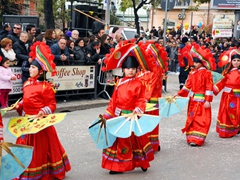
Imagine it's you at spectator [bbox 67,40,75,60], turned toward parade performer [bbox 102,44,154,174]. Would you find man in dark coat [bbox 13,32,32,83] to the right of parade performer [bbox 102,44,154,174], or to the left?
right

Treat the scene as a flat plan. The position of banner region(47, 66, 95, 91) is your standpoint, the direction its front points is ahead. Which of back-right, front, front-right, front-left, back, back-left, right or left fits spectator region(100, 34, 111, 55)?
back-left

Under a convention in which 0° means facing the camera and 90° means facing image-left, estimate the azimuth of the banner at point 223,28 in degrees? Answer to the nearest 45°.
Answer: approximately 0°

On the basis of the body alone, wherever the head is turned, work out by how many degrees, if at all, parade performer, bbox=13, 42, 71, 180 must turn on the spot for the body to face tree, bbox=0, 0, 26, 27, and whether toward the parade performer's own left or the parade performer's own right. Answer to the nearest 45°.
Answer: approximately 135° to the parade performer's own right

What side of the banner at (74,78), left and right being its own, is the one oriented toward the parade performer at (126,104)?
front

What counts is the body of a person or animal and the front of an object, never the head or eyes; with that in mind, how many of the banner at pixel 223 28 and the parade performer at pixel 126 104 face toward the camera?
2

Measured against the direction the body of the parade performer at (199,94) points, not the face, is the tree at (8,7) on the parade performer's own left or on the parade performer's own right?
on the parade performer's own right

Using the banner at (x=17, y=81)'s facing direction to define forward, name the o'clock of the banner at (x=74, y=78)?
the banner at (x=74, y=78) is roughly at 8 o'clock from the banner at (x=17, y=81).

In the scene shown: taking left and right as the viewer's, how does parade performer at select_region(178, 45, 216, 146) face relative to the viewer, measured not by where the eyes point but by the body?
facing the viewer and to the left of the viewer
